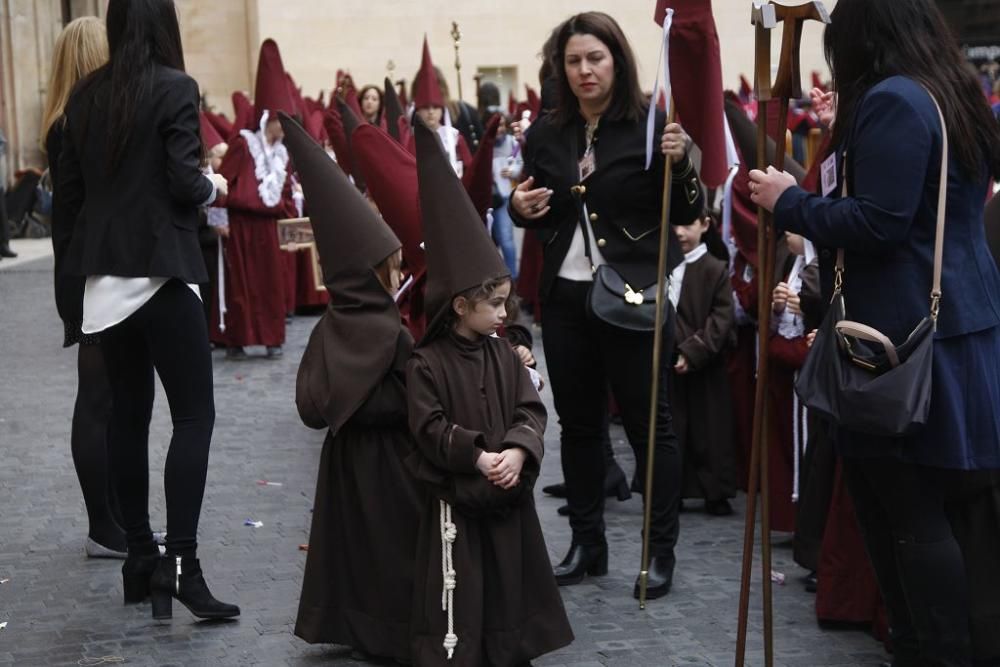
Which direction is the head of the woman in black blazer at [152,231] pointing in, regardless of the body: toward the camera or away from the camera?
away from the camera

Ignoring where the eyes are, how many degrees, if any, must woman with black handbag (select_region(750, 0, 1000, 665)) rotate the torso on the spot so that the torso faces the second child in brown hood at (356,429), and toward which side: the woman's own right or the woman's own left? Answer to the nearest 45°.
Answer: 0° — they already face them

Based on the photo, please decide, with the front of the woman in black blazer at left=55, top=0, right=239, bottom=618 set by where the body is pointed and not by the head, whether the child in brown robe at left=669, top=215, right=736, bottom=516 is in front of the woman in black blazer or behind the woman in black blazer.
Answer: in front

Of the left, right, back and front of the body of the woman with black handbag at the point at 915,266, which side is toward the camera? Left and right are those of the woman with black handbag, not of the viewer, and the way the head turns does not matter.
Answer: left

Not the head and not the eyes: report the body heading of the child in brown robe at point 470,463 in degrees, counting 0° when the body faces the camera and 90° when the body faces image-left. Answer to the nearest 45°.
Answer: approximately 315°

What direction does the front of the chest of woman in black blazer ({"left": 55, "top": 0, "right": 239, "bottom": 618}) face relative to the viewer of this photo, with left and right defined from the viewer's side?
facing away from the viewer and to the right of the viewer

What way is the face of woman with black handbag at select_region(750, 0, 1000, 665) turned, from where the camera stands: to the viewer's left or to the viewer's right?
to the viewer's left

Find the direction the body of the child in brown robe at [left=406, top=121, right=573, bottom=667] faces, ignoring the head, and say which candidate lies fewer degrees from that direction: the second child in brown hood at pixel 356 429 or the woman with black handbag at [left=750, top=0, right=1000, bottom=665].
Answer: the woman with black handbag

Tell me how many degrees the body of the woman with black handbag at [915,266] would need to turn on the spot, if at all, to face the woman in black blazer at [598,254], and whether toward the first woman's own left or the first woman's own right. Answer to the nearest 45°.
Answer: approximately 45° to the first woman's own right

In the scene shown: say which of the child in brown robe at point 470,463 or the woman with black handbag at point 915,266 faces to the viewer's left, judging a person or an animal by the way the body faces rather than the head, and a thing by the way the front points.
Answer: the woman with black handbag

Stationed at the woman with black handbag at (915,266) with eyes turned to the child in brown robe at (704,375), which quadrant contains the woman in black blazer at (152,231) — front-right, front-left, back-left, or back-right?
front-left

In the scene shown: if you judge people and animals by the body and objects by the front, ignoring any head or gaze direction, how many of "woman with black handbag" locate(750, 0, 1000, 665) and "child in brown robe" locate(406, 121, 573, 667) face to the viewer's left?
1

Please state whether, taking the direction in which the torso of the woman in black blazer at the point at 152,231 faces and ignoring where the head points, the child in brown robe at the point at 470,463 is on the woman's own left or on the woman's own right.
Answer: on the woman's own right

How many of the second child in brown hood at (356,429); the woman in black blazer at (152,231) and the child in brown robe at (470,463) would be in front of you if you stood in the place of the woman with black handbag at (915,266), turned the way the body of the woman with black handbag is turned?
3

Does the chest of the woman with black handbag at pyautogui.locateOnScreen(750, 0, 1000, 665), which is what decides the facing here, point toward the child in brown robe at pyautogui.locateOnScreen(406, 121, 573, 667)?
yes

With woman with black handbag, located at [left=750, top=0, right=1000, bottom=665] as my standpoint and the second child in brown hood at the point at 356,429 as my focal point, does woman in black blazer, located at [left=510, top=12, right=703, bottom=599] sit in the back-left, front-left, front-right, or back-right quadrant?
front-right

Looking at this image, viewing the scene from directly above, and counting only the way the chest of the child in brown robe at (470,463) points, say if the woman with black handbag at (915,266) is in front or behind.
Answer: in front

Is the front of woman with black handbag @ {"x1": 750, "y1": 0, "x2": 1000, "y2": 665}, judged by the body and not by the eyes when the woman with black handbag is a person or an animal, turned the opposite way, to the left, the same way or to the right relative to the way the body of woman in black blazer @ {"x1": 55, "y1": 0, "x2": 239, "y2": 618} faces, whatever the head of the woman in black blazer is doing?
to the left

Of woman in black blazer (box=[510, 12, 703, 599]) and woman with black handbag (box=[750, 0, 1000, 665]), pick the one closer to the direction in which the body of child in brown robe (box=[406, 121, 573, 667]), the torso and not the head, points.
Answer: the woman with black handbag
